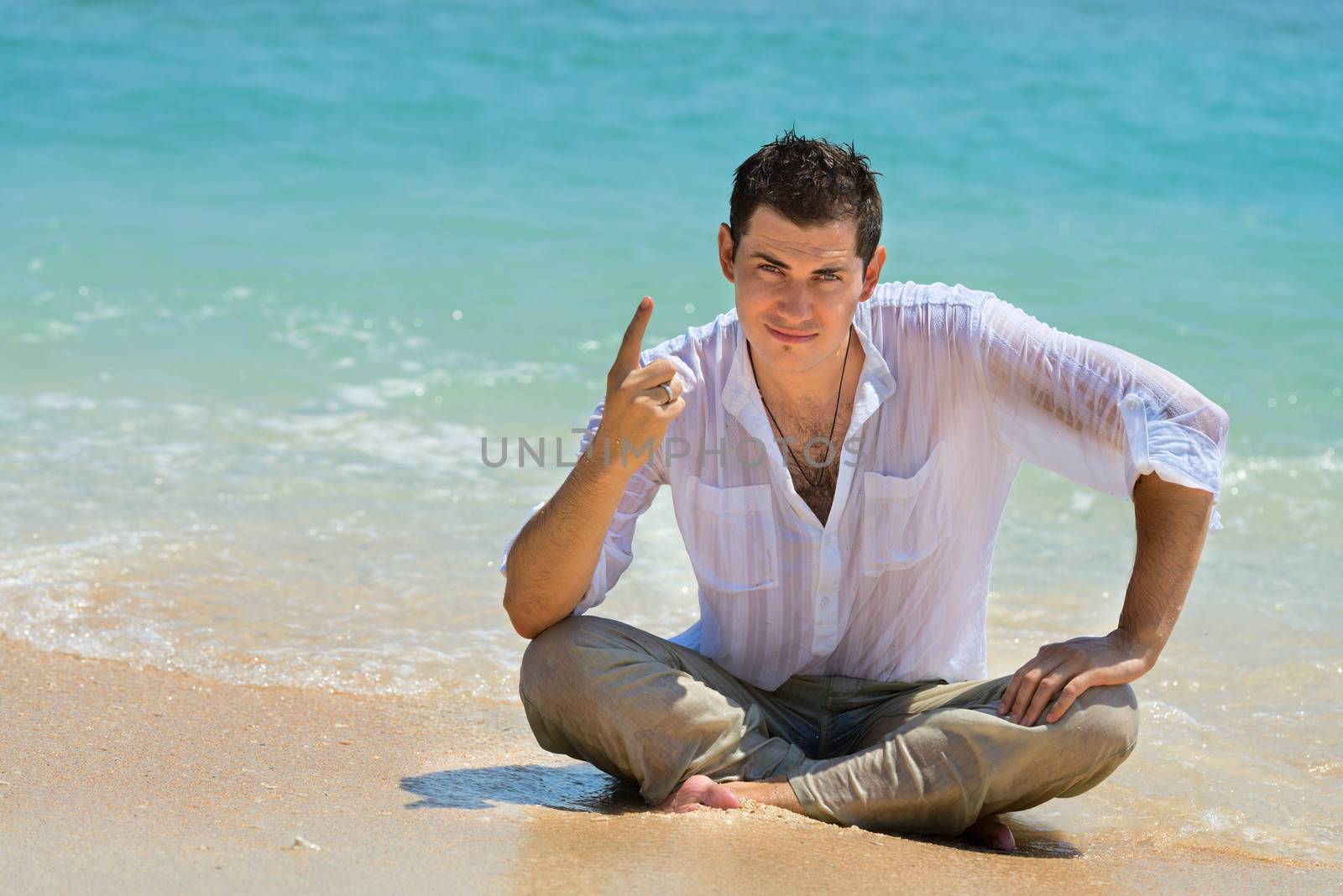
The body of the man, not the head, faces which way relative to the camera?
toward the camera
